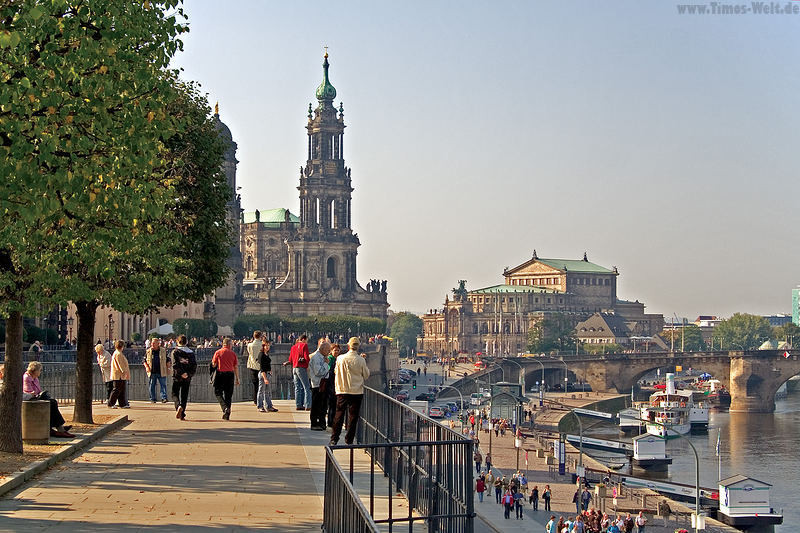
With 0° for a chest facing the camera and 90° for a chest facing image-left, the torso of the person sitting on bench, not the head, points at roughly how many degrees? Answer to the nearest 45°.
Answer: approximately 270°

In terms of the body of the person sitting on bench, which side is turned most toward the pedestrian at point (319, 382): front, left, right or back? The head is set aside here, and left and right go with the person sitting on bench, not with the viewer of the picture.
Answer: front

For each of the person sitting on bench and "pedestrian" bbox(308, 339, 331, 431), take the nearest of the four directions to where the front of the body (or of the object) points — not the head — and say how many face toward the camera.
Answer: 0

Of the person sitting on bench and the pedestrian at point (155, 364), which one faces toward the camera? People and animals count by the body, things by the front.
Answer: the pedestrian

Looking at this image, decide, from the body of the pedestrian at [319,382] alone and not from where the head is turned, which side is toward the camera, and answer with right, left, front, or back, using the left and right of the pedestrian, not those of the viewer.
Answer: right

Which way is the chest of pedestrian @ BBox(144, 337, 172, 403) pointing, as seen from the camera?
toward the camera

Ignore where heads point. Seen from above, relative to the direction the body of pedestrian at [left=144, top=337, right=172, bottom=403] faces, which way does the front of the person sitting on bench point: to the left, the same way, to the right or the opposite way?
to the left

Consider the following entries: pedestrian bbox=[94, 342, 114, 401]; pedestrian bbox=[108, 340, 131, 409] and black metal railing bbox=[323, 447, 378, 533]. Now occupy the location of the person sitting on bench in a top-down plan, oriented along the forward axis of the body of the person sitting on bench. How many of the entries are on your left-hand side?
2

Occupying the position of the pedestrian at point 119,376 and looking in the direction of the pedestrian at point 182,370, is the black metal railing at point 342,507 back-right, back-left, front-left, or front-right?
front-right
